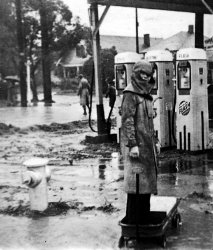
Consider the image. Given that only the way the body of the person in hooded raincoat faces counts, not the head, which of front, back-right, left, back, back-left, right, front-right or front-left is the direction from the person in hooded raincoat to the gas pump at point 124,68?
back-left

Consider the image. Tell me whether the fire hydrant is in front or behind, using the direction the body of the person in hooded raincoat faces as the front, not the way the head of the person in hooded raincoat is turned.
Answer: behind

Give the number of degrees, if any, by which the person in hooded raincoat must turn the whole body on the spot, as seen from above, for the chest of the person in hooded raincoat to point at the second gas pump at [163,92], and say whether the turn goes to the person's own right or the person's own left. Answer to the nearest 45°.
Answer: approximately 135° to the person's own left

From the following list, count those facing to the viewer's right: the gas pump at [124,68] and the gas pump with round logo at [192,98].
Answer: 0

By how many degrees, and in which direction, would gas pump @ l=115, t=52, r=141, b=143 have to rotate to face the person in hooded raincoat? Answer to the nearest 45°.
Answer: approximately 45° to its left

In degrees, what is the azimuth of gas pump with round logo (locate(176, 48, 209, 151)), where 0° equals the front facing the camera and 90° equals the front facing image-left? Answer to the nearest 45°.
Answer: approximately 45°

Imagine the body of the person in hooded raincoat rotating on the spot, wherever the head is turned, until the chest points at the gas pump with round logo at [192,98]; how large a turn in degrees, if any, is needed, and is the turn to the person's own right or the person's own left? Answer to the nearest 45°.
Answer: approximately 135° to the person's own left

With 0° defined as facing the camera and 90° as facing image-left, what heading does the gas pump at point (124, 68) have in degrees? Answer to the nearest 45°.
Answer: approximately 45°

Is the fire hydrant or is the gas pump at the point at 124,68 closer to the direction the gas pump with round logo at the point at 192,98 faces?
the fire hydrant

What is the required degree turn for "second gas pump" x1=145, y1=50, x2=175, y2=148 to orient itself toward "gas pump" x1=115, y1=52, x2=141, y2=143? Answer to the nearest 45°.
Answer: approximately 90° to its right

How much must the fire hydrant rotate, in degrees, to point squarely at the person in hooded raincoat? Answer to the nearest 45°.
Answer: approximately 90° to its left

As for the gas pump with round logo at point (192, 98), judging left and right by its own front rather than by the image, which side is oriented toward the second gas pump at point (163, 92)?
right
